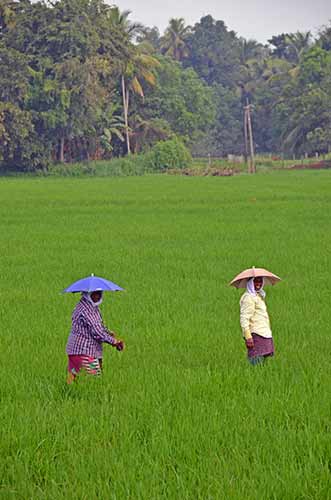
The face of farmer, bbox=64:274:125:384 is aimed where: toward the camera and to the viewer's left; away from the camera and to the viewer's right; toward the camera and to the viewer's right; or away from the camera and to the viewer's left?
toward the camera and to the viewer's right

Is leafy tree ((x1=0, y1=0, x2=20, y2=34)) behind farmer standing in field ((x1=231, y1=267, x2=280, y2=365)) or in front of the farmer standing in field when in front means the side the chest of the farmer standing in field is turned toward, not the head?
behind

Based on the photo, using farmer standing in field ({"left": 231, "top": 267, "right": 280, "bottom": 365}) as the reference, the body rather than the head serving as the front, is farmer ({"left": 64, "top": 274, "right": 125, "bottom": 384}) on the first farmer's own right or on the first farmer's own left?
on the first farmer's own right

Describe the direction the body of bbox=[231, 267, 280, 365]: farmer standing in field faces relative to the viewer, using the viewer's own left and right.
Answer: facing the viewer and to the right of the viewer
